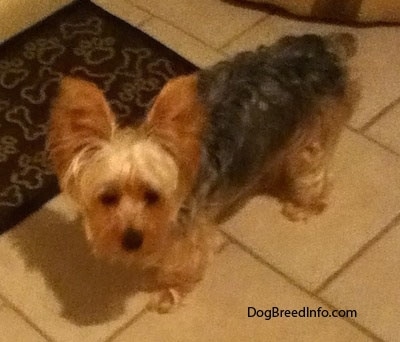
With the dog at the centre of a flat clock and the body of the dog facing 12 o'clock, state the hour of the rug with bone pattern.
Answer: The rug with bone pattern is roughly at 3 o'clock from the dog.

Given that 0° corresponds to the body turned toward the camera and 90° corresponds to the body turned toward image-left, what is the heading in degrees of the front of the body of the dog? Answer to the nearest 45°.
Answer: approximately 45°
